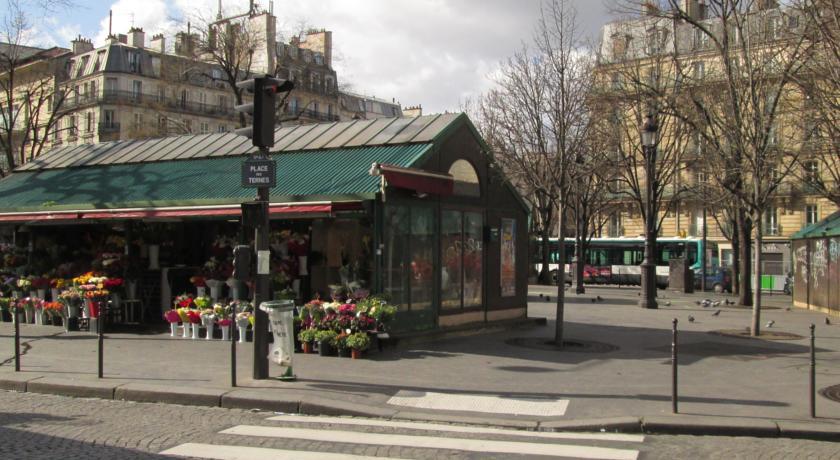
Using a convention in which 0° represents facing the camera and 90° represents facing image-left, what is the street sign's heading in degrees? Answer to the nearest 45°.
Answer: approximately 0°

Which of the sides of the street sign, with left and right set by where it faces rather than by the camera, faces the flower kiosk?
back

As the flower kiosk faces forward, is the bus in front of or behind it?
behind

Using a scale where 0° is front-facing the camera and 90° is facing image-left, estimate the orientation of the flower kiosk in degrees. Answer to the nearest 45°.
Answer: approximately 45°

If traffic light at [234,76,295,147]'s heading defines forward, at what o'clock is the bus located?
The bus is roughly at 4 o'clock from the traffic light.

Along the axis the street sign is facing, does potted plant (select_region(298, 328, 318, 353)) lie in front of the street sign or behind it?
behind

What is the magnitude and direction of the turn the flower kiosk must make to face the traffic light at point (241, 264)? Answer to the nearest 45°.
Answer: approximately 45° to its left

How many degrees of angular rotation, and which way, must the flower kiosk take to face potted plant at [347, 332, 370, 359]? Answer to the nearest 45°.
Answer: approximately 45° to its left

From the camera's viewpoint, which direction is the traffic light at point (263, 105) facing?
to the viewer's left
